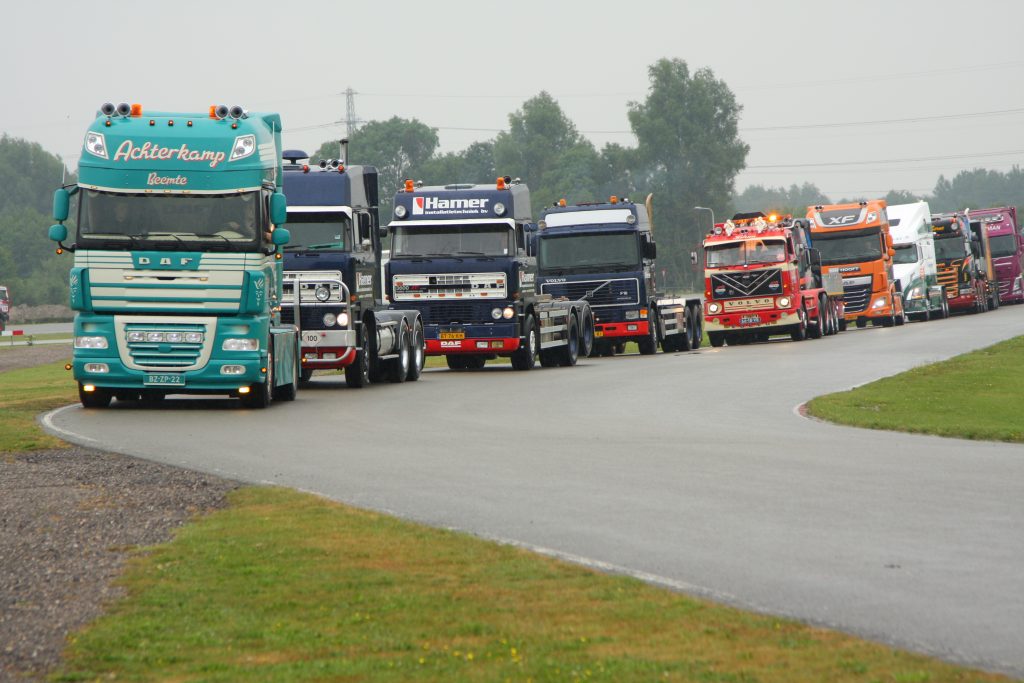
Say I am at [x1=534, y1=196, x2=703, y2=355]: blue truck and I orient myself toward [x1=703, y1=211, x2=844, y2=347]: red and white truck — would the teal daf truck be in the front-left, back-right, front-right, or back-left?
back-right

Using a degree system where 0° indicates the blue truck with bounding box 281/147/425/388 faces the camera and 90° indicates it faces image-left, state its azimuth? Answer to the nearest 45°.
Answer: approximately 0°

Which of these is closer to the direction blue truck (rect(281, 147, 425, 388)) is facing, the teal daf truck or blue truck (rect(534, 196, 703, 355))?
the teal daf truck

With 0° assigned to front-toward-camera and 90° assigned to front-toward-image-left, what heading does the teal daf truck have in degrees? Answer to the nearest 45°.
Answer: approximately 0°
